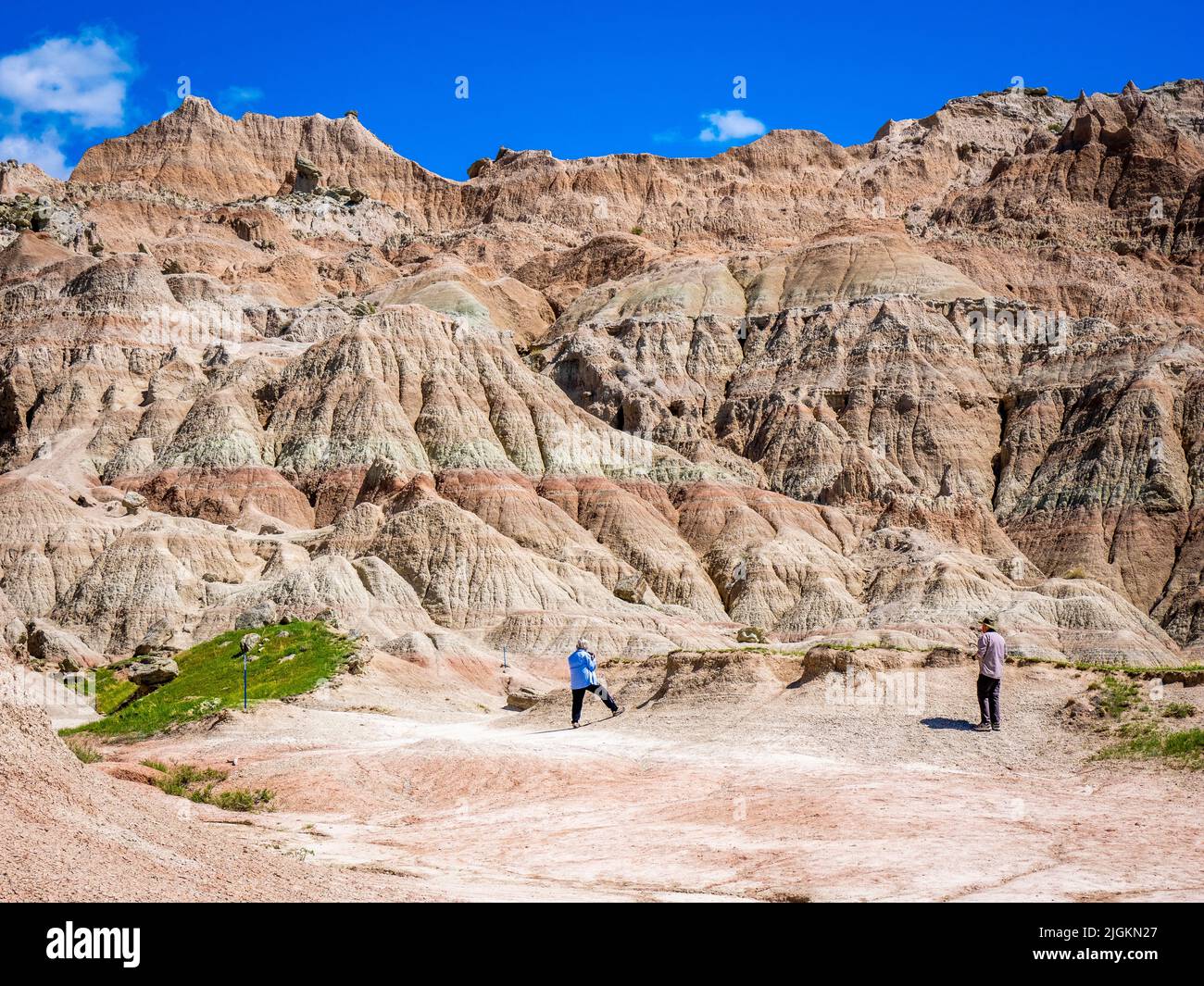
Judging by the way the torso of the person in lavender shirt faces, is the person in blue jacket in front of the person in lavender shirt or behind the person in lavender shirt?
in front

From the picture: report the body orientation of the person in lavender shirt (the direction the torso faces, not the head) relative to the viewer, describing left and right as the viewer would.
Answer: facing away from the viewer and to the left of the viewer

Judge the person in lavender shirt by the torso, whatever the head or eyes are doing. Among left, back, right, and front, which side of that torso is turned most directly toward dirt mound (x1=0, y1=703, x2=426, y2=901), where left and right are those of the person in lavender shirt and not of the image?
left

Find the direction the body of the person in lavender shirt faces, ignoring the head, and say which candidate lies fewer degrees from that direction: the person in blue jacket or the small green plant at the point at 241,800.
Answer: the person in blue jacket
